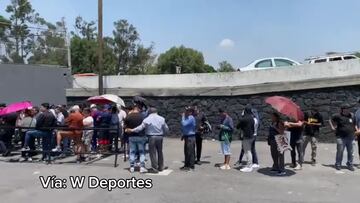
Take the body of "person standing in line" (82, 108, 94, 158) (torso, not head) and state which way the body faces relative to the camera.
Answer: to the viewer's left

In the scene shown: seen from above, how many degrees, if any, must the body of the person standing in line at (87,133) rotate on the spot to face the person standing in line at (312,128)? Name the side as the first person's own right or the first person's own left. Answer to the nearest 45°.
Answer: approximately 180°

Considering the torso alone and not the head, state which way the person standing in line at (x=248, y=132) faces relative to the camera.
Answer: to the viewer's left

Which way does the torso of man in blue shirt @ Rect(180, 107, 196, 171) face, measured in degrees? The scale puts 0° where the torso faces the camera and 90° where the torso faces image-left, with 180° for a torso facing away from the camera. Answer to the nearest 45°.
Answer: approximately 90°

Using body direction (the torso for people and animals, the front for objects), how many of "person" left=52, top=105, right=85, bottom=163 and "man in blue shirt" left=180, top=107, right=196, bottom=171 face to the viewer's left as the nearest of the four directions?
2
